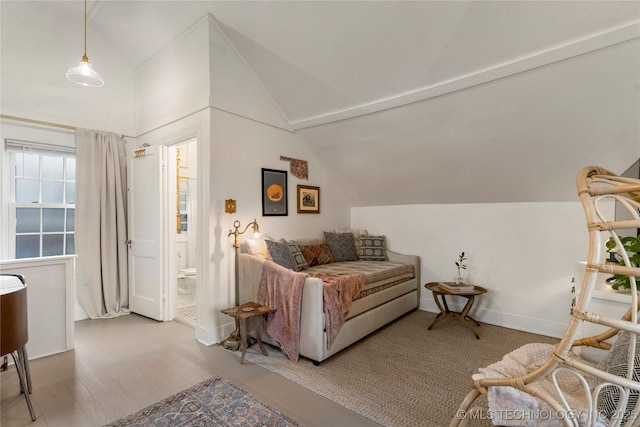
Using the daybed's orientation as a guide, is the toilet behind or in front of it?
behind

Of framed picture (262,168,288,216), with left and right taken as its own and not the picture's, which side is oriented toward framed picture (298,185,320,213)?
left

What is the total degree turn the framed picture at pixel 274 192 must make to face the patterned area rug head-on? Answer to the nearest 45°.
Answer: approximately 45° to its right

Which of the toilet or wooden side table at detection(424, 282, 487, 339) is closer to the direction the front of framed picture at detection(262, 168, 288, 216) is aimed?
the wooden side table

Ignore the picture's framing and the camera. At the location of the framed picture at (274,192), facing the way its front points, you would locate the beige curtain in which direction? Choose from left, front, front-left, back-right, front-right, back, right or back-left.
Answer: back-right

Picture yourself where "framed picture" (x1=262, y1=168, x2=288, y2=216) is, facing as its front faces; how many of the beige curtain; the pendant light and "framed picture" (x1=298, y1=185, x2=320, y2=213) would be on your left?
1

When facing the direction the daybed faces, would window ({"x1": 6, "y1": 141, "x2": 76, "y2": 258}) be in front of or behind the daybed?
behind

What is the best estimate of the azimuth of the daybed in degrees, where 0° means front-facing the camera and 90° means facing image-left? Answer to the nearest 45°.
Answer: approximately 315°

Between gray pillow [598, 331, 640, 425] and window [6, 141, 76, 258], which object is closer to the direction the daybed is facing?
the gray pillow
